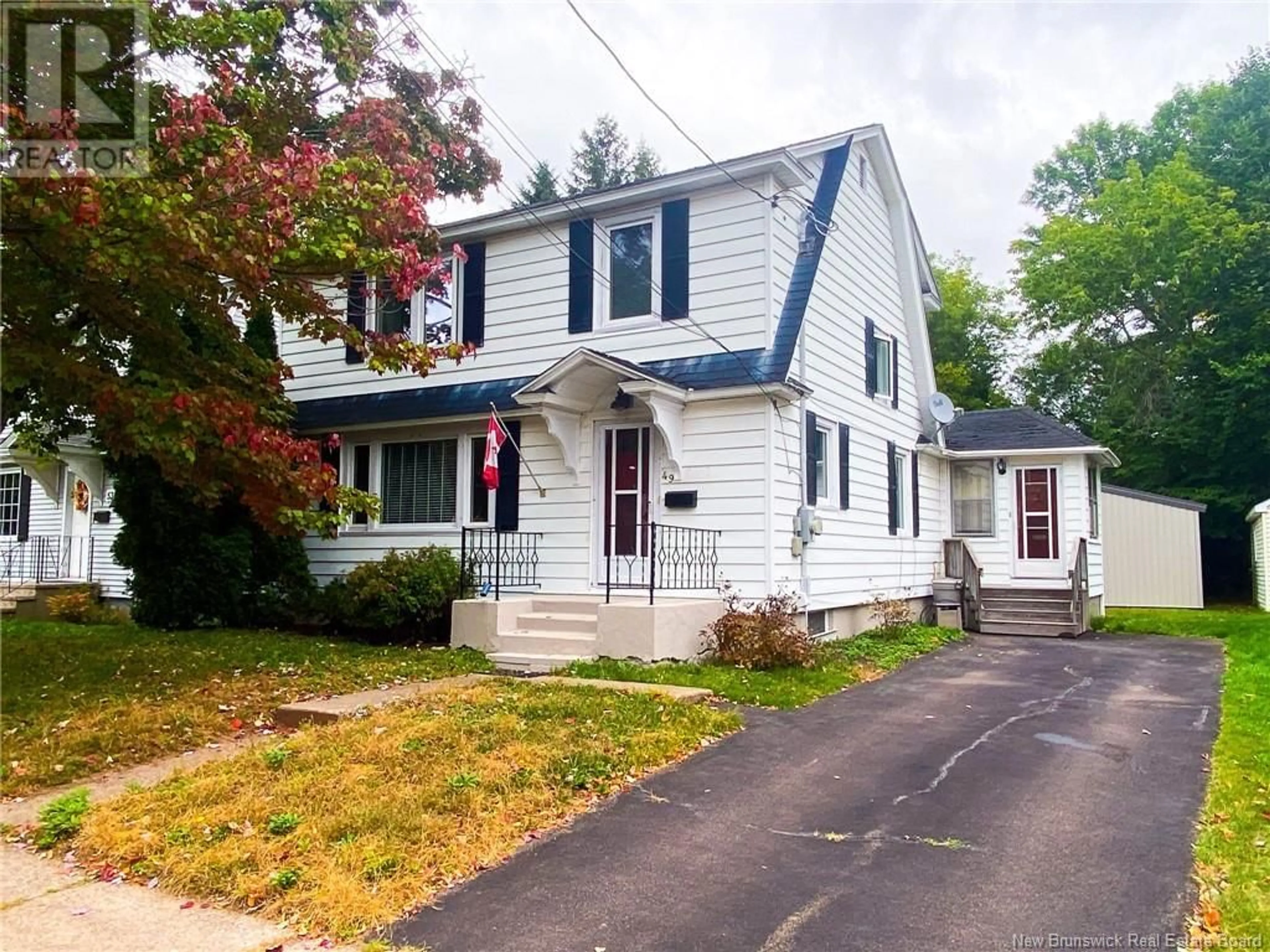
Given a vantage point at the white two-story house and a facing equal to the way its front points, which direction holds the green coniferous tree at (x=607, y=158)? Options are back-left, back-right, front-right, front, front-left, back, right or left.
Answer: back-right

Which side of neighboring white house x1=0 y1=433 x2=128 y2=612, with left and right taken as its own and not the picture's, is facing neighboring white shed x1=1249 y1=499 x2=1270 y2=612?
left

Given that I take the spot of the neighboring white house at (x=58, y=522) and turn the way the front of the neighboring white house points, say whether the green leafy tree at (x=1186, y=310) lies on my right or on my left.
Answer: on my left

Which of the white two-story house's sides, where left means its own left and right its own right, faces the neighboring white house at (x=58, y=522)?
right

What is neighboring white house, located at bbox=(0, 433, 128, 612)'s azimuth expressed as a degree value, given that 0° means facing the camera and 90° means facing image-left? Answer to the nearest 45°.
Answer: approximately 45°

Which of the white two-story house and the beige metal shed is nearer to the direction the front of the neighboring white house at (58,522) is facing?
the white two-story house

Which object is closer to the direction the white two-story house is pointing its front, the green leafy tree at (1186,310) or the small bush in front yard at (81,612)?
the small bush in front yard

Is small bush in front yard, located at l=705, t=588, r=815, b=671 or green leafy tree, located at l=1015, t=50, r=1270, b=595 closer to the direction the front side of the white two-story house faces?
the small bush in front yard

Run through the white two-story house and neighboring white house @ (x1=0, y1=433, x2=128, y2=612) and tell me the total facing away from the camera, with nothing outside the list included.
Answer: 0

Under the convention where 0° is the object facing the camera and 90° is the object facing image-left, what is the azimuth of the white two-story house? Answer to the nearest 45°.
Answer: approximately 45°

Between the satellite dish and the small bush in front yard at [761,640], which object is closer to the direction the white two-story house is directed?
the small bush in front yard

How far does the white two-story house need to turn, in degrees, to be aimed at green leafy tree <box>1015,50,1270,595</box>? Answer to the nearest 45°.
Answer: approximately 180°

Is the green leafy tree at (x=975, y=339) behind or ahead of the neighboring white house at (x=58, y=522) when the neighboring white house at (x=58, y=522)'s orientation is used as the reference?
behind
